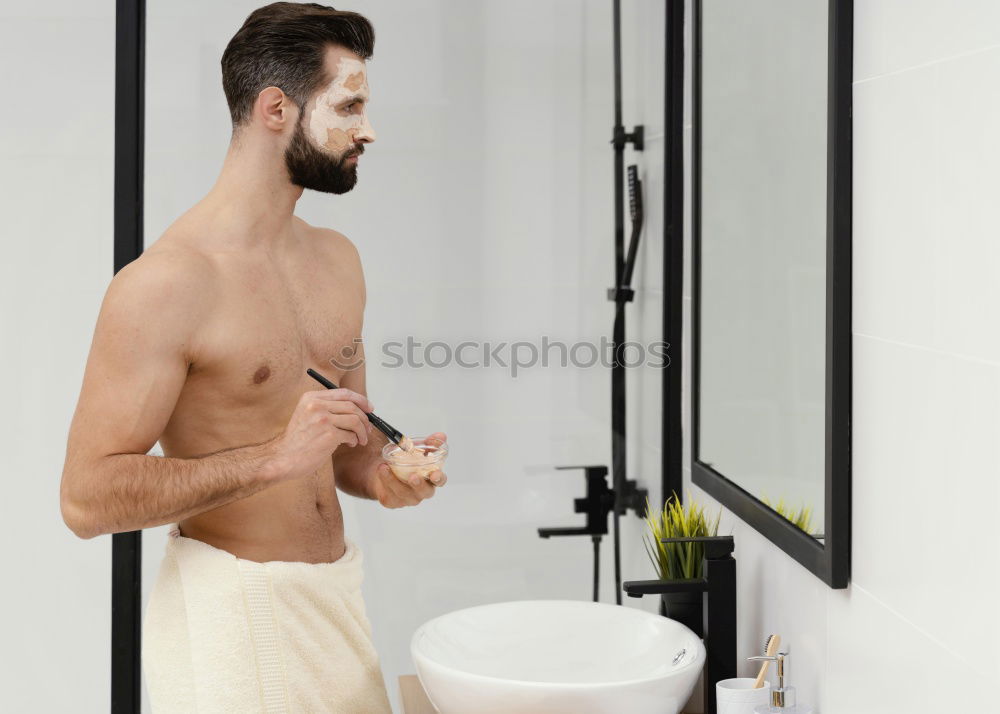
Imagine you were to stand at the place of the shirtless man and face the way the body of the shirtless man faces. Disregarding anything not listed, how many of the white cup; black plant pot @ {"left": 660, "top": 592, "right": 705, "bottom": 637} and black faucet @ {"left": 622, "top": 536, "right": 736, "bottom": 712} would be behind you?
0

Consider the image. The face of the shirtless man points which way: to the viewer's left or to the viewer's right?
to the viewer's right

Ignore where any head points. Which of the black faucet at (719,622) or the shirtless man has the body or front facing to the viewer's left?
the black faucet

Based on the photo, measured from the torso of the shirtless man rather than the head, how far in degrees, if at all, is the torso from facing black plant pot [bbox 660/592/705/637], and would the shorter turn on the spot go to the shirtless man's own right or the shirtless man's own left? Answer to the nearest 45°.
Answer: approximately 45° to the shirtless man's own left

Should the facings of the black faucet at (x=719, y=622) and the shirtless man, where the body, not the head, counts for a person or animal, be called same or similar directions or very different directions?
very different directions

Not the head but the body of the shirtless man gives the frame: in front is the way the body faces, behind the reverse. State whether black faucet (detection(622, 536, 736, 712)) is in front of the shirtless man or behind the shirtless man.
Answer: in front

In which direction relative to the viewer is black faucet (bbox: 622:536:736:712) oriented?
to the viewer's left

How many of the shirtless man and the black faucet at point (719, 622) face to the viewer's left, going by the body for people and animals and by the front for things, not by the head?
1
